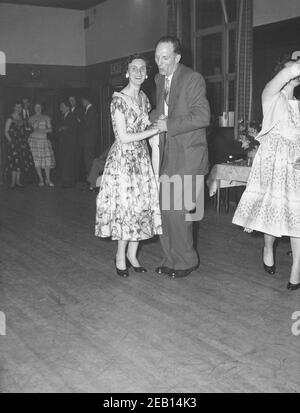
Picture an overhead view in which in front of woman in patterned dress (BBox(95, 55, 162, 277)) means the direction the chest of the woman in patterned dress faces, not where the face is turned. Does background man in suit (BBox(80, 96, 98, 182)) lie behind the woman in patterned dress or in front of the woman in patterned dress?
behind

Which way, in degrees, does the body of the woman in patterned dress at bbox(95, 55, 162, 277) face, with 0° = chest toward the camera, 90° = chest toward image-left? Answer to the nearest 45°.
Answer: approximately 315°

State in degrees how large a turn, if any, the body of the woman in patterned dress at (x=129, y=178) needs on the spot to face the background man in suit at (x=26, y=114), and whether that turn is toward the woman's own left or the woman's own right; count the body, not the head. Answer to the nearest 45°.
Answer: approximately 135° to the woman's own left

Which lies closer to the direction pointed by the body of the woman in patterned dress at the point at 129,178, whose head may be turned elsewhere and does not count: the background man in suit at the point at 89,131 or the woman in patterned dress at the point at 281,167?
the woman in patterned dress
